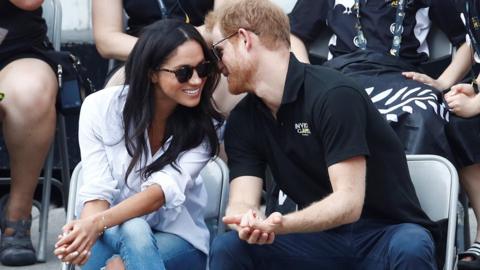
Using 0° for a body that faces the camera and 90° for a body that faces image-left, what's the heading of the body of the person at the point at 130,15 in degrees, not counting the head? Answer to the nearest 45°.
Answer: approximately 0°

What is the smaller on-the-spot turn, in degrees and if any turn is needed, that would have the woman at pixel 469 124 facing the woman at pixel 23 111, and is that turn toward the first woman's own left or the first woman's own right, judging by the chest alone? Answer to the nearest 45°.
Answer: approximately 45° to the first woman's own right

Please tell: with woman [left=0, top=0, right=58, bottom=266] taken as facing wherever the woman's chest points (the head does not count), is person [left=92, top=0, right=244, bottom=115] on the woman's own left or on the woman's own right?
on the woman's own left

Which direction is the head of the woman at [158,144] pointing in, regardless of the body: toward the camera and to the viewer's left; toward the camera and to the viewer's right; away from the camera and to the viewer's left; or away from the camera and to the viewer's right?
toward the camera and to the viewer's right
